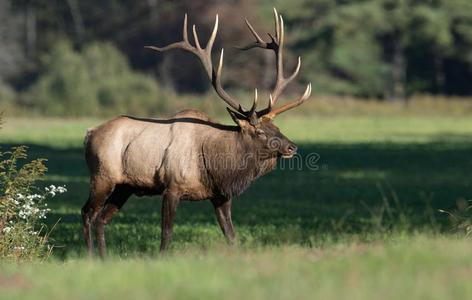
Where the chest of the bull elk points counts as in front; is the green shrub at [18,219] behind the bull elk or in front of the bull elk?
behind

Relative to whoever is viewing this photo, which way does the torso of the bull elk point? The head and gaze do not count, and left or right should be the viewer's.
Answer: facing to the right of the viewer
